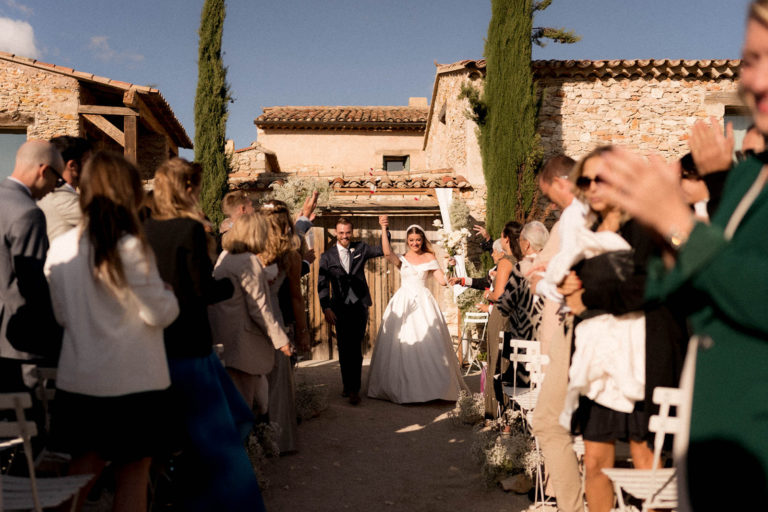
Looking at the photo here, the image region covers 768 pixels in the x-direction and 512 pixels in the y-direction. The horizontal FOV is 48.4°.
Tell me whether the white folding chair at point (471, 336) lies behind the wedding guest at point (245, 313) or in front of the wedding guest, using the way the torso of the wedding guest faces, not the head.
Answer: in front

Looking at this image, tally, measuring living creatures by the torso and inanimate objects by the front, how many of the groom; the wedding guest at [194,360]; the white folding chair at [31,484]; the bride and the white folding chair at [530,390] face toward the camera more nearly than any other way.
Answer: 2

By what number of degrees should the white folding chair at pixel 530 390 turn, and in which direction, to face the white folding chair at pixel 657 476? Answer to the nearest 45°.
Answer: approximately 135° to its left

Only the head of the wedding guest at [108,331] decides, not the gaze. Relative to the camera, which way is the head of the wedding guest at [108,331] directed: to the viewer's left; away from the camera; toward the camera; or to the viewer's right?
away from the camera

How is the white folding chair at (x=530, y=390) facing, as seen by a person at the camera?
facing away from the viewer and to the left of the viewer

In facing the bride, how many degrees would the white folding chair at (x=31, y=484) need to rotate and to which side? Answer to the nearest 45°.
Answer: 0° — it already faces them

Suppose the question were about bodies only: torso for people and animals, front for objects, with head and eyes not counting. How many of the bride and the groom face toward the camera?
2

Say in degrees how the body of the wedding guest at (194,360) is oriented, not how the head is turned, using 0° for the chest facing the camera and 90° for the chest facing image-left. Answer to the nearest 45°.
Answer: approximately 225°

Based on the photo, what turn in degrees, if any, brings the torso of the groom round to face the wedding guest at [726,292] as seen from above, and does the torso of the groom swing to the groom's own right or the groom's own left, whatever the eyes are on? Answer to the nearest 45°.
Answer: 0° — they already face them
